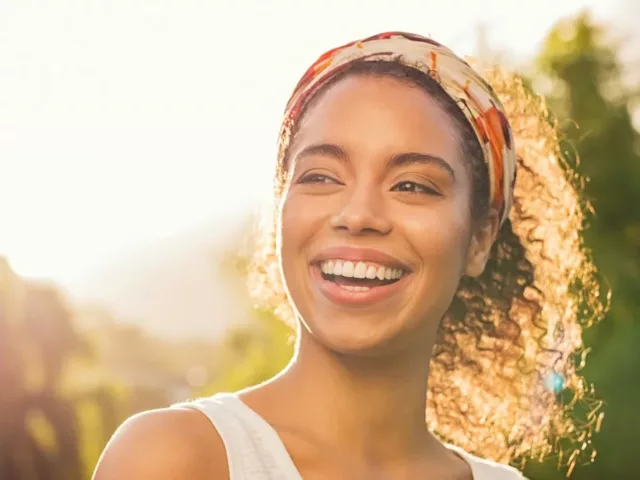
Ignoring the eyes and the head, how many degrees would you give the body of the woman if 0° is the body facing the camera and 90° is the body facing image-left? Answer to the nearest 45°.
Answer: approximately 0°

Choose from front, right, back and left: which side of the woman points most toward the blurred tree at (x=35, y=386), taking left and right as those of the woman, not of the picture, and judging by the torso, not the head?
back
